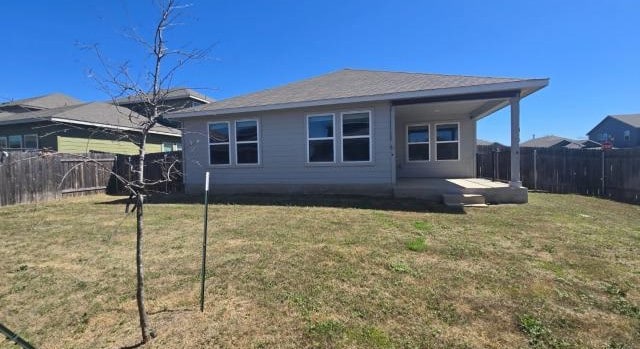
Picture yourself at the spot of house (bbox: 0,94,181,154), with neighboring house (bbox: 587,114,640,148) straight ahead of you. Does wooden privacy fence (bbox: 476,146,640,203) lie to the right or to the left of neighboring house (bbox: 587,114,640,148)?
right

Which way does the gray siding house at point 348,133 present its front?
away from the camera

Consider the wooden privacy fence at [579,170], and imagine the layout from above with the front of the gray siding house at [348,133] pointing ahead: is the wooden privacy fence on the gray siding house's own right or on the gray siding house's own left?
on the gray siding house's own right

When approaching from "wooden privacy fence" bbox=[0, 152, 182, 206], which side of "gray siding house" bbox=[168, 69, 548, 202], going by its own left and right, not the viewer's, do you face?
left

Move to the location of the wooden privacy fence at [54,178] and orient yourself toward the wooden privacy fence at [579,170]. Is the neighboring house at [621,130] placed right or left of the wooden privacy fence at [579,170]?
left

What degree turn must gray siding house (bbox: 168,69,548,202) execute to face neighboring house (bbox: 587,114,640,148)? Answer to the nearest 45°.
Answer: approximately 45° to its right

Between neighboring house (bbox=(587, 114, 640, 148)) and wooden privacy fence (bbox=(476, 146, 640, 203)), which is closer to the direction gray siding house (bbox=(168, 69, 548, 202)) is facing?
the neighboring house
